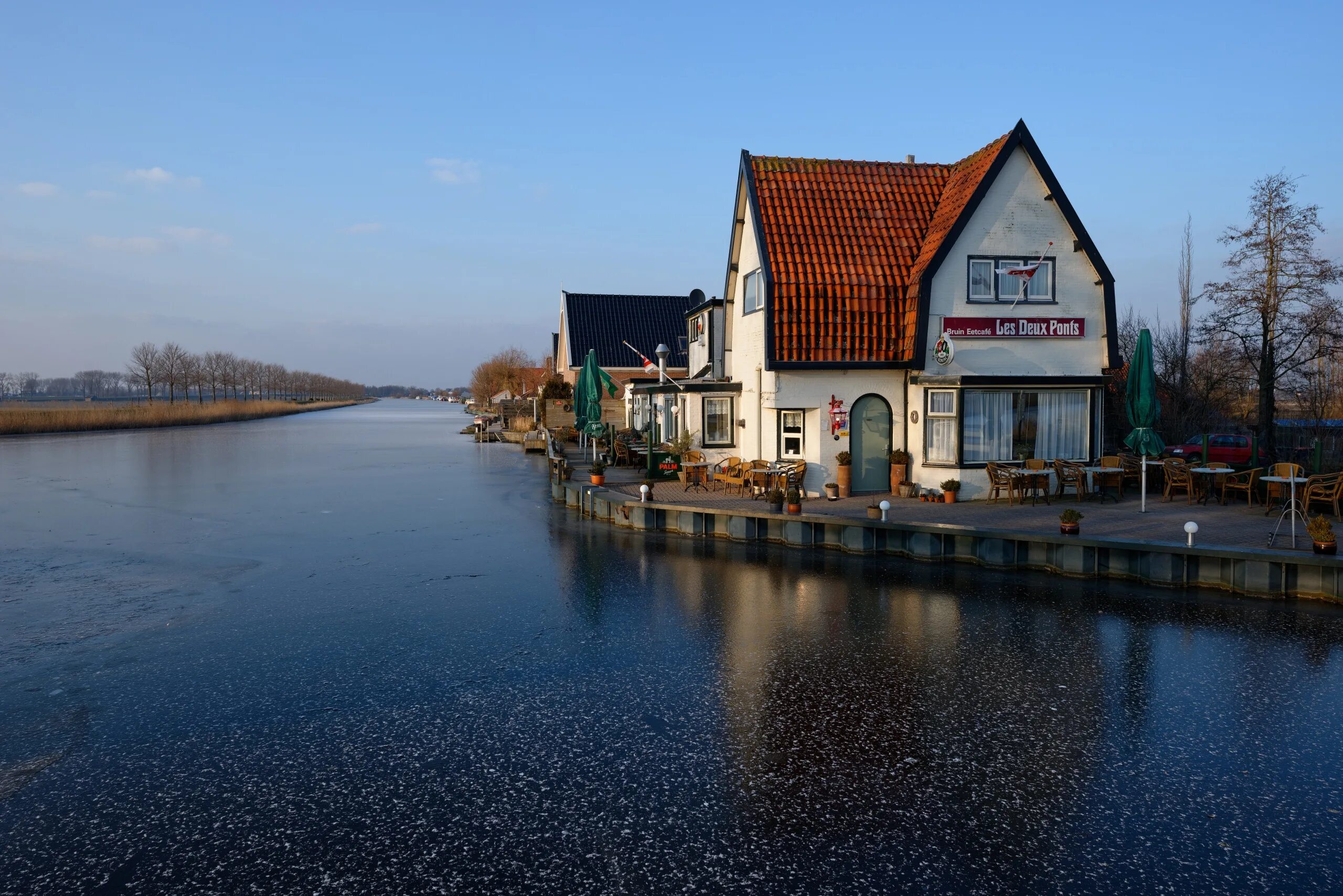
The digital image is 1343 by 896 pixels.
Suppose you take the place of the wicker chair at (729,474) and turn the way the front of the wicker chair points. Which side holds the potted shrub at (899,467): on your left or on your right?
on your left

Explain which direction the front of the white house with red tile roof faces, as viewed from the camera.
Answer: facing the viewer

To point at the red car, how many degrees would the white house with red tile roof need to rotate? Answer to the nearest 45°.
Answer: approximately 135° to its left

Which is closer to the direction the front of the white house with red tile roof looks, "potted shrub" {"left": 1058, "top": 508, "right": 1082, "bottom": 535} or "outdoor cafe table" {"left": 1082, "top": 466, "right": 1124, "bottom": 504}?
the potted shrub

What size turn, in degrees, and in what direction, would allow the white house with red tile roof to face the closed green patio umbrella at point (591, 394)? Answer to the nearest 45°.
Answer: approximately 135° to its right

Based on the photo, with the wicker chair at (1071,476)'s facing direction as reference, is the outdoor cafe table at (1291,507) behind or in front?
in front

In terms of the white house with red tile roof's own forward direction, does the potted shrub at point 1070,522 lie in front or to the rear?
in front

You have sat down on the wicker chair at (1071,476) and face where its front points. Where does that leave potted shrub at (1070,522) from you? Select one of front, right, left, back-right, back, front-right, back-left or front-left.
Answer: front-right

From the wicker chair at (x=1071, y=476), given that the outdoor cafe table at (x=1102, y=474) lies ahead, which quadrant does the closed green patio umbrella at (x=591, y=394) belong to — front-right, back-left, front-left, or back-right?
back-left

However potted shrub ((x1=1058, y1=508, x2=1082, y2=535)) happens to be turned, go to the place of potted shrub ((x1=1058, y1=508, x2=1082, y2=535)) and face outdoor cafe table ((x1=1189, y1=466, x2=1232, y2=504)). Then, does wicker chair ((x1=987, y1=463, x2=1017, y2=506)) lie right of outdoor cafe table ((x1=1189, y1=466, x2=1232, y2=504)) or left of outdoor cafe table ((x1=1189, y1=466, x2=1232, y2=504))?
left

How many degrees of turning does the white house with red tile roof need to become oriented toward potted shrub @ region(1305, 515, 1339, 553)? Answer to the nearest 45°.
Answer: approximately 45° to its left
